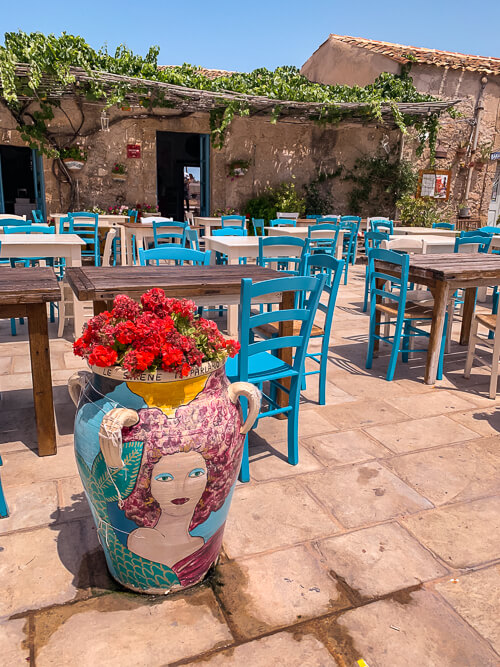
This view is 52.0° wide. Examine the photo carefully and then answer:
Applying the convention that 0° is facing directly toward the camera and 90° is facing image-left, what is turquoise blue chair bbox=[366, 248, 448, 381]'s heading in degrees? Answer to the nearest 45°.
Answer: approximately 225°

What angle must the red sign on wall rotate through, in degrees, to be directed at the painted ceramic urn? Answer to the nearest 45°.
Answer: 0° — it already faces it

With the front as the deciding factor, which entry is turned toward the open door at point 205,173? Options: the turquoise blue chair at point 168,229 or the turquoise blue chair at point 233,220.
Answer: the turquoise blue chair at point 168,229

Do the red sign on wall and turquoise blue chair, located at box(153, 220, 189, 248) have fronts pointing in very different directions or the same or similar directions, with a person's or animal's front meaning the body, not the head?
very different directions

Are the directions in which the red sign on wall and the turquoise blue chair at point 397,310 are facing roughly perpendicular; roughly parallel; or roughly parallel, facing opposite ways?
roughly perpendicular

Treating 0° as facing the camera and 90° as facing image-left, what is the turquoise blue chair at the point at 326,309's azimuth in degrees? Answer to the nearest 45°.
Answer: approximately 135°

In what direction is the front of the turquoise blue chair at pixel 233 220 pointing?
toward the camera

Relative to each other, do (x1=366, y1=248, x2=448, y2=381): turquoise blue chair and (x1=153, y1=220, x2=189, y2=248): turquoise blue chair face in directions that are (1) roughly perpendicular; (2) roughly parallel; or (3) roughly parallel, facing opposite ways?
roughly perpendicular

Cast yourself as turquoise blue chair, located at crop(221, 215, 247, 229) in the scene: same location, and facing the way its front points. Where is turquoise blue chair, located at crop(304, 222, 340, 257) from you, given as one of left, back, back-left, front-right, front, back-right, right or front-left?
front-left

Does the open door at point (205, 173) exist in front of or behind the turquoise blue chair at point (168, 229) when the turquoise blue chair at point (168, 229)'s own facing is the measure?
in front

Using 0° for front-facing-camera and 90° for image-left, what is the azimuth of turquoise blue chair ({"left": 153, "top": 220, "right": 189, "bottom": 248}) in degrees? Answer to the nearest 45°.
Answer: approximately 180°

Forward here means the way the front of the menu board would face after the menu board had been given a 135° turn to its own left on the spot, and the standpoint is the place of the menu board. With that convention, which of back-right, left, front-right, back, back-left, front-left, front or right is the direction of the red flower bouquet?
back-right

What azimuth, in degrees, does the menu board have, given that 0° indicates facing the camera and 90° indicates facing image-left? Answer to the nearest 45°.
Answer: approximately 0°
